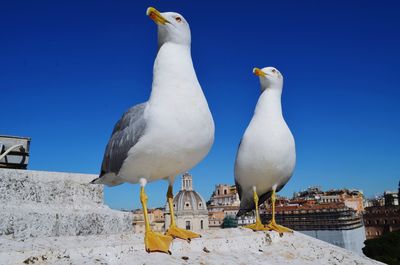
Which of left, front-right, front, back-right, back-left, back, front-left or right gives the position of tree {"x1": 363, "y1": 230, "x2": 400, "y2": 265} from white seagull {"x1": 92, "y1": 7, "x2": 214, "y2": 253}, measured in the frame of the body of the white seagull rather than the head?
left

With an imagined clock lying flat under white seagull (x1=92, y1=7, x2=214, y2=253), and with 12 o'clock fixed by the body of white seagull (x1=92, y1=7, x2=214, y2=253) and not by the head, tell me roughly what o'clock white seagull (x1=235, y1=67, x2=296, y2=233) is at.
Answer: white seagull (x1=235, y1=67, x2=296, y2=233) is roughly at 9 o'clock from white seagull (x1=92, y1=7, x2=214, y2=253).

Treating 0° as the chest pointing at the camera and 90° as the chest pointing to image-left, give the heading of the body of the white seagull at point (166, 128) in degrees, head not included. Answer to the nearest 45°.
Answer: approximately 315°
